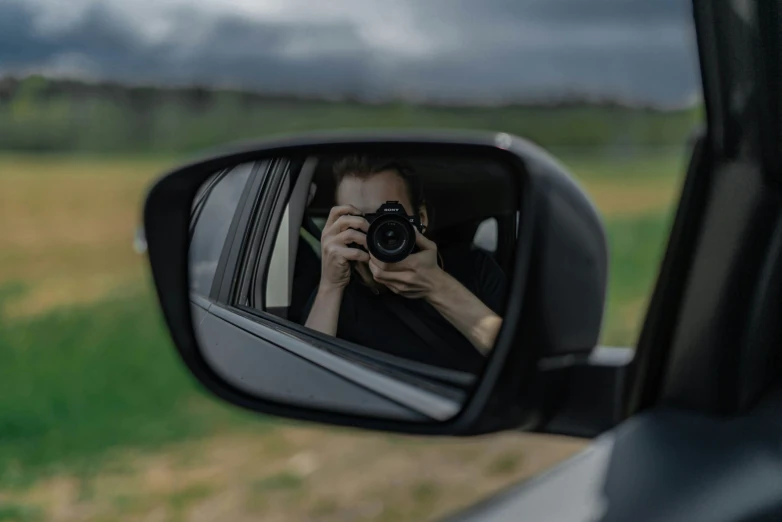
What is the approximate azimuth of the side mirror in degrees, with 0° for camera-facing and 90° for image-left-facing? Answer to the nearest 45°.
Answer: approximately 0°
